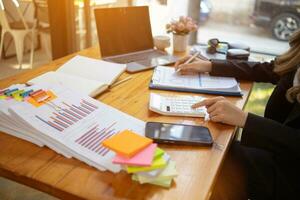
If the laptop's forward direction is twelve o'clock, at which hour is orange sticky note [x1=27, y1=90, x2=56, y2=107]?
The orange sticky note is roughly at 2 o'clock from the laptop.

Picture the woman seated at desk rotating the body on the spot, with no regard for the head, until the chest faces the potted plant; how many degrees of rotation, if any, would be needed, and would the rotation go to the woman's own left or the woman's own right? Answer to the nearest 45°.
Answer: approximately 45° to the woman's own right

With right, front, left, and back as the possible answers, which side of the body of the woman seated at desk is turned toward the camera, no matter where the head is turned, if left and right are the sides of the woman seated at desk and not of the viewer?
left

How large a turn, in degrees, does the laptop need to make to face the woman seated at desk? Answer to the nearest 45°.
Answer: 0° — it already faces them

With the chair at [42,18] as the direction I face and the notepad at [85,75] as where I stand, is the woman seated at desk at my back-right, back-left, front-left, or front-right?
back-right

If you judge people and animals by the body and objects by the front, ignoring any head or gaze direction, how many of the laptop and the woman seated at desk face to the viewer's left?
1

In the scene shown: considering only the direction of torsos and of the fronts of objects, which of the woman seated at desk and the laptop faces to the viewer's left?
the woman seated at desk
